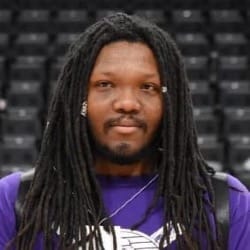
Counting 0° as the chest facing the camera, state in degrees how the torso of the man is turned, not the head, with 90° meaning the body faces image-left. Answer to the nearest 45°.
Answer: approximately 0°
